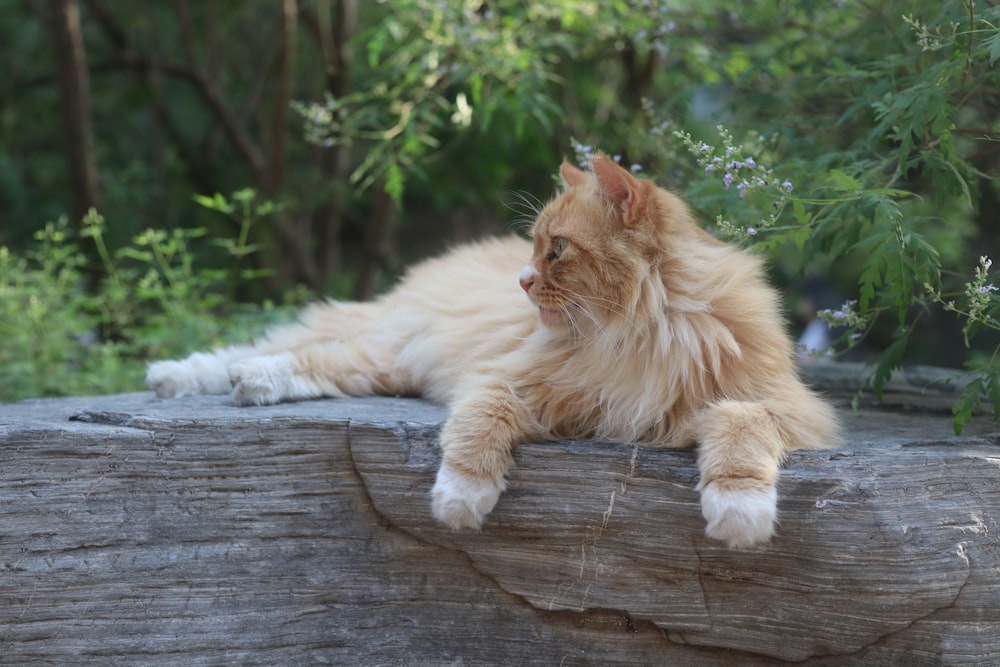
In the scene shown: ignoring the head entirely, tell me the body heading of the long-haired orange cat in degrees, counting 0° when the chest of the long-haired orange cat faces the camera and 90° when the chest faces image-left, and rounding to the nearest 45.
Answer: approximately 315°

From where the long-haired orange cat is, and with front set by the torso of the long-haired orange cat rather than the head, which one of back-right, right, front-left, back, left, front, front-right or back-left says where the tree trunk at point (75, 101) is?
back

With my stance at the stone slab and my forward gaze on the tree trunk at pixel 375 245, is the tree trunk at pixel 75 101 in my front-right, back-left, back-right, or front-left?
front-left

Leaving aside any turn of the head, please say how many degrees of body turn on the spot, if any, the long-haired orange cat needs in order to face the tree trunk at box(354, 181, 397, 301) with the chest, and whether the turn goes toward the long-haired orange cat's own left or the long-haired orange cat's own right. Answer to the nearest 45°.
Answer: approximately 135° to the long-haired orange cat's own left
